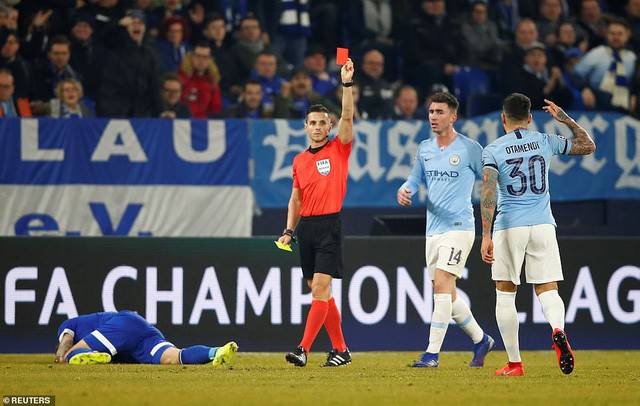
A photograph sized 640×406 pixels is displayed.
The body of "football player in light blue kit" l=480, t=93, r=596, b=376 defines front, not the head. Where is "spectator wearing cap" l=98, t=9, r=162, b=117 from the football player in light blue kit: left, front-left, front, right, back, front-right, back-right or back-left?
front-left

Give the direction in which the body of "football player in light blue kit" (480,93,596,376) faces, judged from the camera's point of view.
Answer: away from the camera

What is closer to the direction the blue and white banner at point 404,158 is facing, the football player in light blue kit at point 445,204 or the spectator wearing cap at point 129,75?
the football player in light blue kit

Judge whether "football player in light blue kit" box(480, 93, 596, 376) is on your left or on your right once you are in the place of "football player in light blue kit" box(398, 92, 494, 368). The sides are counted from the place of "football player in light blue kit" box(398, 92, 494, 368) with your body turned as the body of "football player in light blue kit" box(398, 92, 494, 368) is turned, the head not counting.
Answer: on your left

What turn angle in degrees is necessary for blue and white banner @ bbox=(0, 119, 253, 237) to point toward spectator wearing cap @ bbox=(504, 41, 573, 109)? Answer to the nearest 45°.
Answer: approximately 90° to its left

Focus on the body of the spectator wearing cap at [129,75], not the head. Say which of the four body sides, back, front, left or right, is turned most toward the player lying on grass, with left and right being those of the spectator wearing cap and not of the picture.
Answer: front

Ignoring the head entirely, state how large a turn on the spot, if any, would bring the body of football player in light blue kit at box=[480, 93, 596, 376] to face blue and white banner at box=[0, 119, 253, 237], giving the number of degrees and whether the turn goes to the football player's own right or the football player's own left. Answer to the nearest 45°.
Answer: approximately 45° to the football player's own left

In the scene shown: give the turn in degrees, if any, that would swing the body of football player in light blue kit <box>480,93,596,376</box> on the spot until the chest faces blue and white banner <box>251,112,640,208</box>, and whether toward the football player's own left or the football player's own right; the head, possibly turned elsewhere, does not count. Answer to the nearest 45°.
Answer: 0° — they already face it
